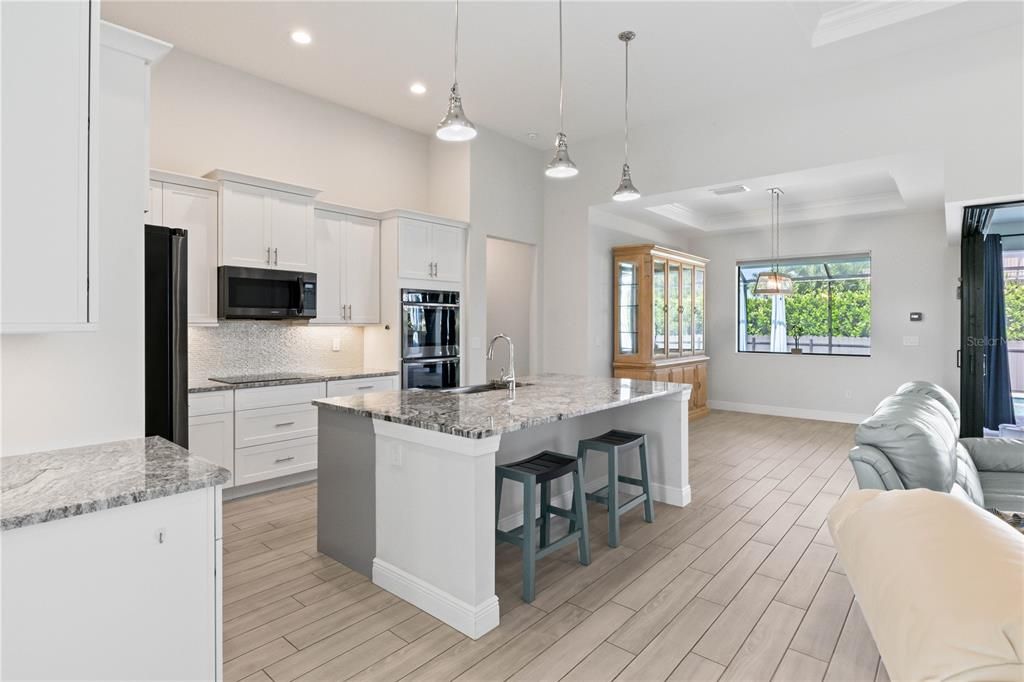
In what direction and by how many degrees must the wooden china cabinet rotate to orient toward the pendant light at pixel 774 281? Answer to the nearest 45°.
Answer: approximately 45° to its left

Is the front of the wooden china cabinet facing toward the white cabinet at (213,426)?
no

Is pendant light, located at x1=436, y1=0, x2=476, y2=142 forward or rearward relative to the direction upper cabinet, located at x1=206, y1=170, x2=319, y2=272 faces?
forward

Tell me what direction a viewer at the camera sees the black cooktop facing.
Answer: facing the viewer and to the right of the viewer

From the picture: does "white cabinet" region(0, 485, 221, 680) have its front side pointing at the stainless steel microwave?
no

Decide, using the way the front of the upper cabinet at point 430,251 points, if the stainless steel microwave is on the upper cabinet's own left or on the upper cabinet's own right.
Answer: on the upper cabinet's own right

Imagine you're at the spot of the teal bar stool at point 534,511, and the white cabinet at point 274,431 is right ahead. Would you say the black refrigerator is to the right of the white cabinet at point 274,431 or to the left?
left

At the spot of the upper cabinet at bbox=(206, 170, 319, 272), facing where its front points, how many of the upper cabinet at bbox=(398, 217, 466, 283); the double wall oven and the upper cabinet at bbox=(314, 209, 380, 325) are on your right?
0

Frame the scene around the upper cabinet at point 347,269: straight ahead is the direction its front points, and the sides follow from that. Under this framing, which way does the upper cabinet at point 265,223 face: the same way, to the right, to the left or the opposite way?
the same way

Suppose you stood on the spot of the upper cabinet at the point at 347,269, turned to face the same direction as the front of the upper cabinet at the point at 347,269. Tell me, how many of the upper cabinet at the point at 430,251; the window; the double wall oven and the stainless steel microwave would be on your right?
1

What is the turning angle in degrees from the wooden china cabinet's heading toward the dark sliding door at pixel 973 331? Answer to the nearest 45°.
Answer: approximately 45° to its left
